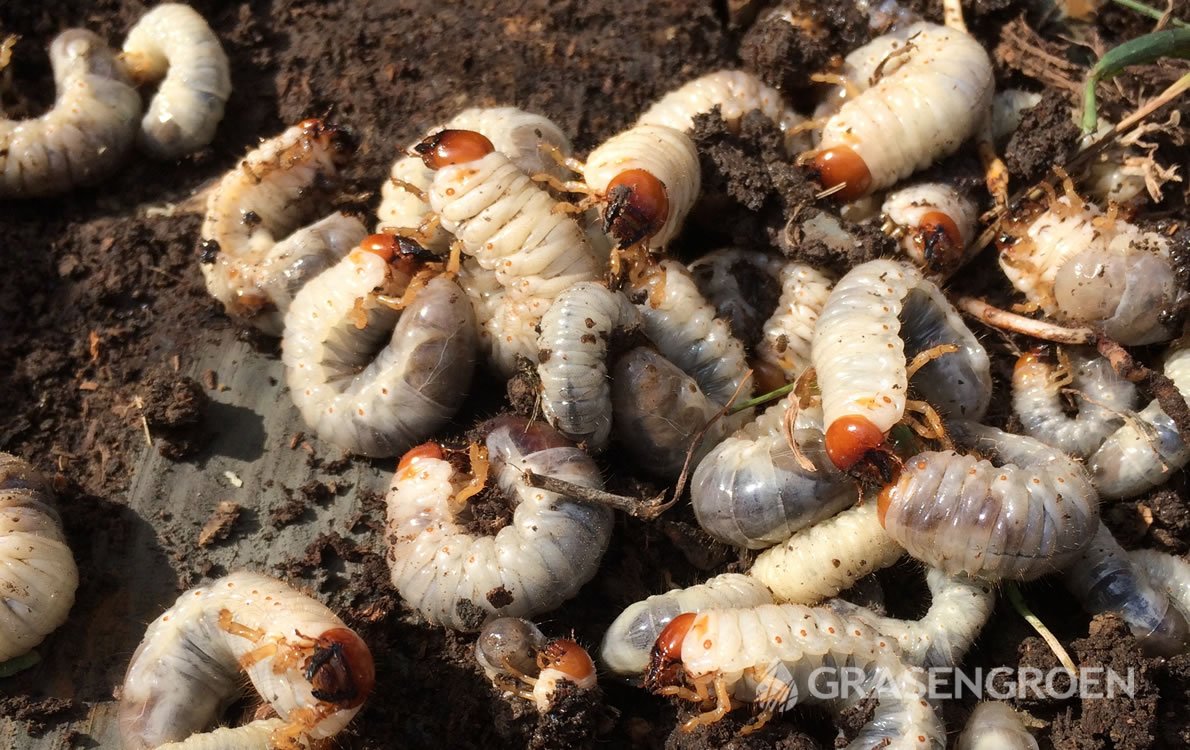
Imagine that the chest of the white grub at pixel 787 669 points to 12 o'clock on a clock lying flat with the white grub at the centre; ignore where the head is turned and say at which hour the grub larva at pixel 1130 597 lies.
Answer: The grub larva is roughly at 5 o'clock from the white grub.

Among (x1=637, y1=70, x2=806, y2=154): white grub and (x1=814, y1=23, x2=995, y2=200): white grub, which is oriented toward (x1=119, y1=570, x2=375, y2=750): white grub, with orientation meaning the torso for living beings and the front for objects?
(x1=814, y1=23, x2=995, y2=200): white grub

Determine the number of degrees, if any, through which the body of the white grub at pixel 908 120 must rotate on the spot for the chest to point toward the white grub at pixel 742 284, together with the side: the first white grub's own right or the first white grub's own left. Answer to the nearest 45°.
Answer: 0° — it already faces it

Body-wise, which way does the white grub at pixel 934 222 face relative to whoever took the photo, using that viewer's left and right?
facing the viewer

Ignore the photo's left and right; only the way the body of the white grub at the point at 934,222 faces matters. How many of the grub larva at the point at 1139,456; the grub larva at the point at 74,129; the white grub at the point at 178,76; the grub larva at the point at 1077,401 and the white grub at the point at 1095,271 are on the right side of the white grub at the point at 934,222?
2

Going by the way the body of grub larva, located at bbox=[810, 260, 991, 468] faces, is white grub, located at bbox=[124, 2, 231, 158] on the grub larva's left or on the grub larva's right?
on the grub larva's right

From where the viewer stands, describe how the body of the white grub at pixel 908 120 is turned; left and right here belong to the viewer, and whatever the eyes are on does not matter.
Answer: facing the viewer and to the left of the viewer

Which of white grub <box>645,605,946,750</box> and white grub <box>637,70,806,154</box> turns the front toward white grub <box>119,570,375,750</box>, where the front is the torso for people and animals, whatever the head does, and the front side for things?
white grub <box>645,605,946,750</box>

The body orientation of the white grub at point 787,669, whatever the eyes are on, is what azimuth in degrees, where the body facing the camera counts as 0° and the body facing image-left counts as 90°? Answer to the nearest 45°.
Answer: approximately 90°

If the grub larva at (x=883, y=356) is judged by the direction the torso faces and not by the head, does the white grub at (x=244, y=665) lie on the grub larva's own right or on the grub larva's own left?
on the grub larva's own right

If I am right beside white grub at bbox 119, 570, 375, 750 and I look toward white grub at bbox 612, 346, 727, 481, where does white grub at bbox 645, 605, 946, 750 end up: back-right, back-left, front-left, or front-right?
front-right

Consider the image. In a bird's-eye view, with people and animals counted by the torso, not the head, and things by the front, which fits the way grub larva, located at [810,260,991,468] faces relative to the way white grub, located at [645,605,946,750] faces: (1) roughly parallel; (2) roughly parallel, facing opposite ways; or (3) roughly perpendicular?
roughly perpendicular

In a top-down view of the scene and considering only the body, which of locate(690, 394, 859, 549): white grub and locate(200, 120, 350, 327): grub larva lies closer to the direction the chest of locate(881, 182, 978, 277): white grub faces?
the white grub

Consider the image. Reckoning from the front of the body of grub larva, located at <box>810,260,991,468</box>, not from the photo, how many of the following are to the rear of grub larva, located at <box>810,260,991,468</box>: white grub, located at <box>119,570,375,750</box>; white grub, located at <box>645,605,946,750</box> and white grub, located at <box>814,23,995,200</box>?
1

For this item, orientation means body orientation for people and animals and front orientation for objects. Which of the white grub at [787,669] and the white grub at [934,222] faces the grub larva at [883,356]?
the white grub at [934,222]

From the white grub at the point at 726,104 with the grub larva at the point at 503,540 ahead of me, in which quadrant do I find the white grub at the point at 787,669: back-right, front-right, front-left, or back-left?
front-left

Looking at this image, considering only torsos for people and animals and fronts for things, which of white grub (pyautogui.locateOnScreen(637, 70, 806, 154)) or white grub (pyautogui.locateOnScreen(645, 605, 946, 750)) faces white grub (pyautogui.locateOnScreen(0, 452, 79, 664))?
white grub (pyautogui.locateOnScreen(645, 605, 946, 750))
